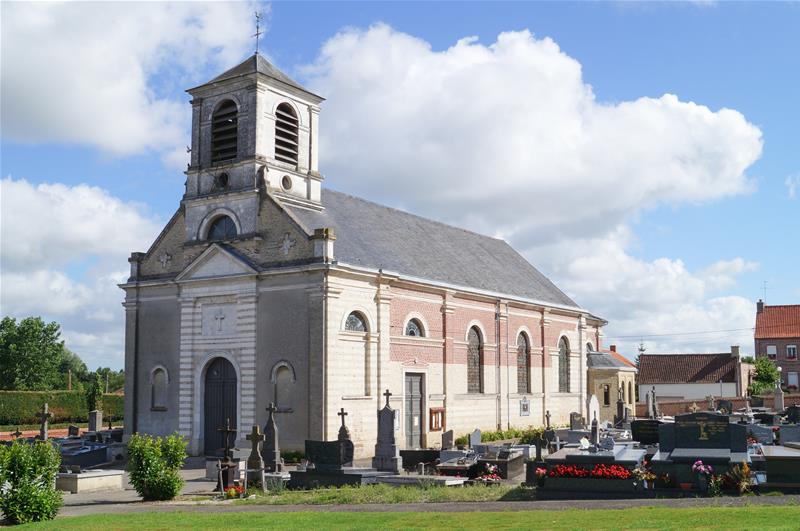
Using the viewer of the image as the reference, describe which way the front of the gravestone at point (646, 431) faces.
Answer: facing the viewer

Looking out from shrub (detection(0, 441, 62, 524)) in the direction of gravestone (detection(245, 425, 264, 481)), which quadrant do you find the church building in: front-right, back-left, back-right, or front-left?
front-left

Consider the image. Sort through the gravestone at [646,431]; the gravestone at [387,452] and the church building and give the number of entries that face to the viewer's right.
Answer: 0

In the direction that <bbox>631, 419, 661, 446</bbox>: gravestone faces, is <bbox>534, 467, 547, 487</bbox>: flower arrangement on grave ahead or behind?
ahead

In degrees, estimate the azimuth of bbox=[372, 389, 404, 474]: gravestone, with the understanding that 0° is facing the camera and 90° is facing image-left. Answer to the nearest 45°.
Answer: approximately 45°

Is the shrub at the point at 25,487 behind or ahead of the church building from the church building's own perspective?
ahead

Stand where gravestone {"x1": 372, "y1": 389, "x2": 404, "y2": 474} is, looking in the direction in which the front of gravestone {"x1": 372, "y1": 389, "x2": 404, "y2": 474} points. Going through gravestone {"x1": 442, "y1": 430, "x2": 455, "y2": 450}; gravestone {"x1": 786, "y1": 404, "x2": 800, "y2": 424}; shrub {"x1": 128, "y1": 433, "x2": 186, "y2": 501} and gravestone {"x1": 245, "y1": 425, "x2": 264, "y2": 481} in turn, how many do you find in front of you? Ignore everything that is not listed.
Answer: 2

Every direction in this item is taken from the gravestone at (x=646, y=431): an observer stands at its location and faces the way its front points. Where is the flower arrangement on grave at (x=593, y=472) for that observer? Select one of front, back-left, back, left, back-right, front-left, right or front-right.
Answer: front

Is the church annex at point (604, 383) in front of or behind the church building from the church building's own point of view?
behind

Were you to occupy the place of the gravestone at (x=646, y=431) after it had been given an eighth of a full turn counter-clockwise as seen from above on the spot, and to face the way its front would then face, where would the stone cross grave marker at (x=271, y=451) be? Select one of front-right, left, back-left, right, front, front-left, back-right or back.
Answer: right

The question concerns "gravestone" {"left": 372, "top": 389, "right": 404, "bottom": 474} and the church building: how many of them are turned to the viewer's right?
0

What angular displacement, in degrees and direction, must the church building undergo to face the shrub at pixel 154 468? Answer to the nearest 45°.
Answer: approximately 45° to its left

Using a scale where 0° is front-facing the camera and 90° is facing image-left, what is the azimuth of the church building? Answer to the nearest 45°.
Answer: approximately 45°

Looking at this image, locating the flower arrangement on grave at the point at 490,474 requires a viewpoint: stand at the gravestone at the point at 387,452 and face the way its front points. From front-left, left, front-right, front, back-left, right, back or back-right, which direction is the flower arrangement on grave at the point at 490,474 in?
left

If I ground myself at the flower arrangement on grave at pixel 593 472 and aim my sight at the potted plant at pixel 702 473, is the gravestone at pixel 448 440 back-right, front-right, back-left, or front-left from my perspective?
back-left
